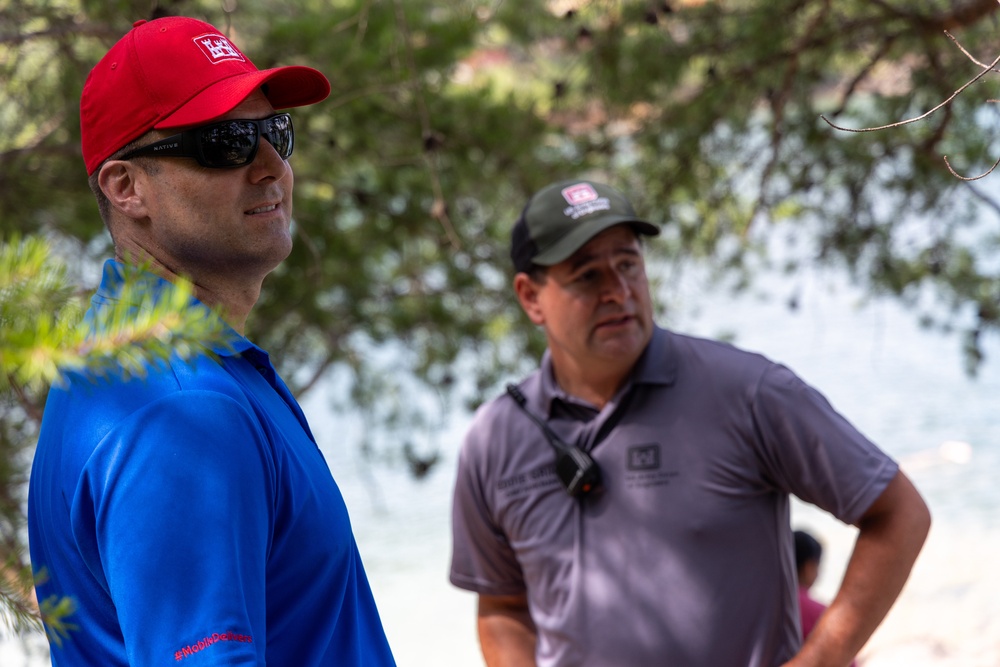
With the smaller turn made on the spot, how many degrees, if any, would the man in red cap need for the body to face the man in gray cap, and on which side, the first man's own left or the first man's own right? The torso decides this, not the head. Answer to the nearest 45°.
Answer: approximately 45° to the first man's own left

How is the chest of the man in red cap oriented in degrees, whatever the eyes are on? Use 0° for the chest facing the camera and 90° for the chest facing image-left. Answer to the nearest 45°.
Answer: approximately 270°
